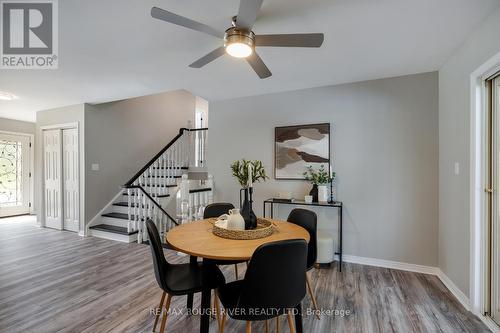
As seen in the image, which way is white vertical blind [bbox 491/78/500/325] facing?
to the viewer's left

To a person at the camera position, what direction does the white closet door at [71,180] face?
facing the viewer and to the left of the viewer

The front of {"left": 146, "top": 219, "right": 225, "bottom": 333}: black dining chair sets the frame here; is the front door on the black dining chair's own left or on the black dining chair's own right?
on the black dining chair's own left

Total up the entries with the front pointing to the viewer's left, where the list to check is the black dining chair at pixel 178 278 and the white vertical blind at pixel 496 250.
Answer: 1

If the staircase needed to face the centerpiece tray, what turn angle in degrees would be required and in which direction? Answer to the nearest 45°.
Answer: approximately 45° to its left

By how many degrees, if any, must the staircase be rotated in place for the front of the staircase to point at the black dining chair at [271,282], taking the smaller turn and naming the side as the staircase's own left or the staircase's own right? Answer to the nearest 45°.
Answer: approximately 45° to the staircase's own left

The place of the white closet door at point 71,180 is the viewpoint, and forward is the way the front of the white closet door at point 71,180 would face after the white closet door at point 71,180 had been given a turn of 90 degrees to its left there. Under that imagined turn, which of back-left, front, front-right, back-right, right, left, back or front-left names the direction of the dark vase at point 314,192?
front

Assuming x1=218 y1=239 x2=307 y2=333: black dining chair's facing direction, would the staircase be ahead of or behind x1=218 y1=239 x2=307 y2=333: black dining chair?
ahead

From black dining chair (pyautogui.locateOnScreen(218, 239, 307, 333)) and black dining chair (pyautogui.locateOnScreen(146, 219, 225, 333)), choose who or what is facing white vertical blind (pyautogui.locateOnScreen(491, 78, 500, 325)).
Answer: black dining chair (pyautogui.locateOnScreen(146, 219, 225, 333))

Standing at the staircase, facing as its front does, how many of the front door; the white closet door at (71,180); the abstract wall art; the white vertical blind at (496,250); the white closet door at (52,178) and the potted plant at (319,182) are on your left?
3

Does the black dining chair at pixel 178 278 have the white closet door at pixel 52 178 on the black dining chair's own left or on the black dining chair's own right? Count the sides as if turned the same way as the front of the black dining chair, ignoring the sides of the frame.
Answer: on the black dining chair's own left

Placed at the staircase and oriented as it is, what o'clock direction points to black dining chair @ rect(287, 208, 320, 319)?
The black dining chair is roughly at 10 o'clock from the staircase.

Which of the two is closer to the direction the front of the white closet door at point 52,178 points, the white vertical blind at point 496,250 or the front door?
the white vertical blind
